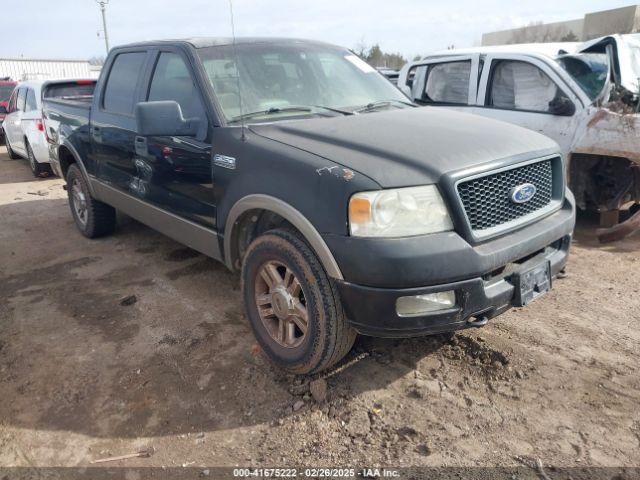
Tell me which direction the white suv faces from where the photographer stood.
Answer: facing away from the viewer and to the left of the viewer

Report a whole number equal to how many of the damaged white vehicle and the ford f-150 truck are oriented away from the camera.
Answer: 0

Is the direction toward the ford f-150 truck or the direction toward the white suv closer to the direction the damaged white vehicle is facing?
the ford f-150 truck

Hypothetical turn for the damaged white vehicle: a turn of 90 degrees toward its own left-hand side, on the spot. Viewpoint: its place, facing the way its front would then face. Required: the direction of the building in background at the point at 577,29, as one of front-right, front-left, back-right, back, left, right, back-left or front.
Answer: front-left

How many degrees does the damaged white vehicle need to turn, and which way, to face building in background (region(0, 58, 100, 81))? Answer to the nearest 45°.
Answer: approximately 180°

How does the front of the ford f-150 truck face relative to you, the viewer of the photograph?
facing the viewer and to the right of the viewer

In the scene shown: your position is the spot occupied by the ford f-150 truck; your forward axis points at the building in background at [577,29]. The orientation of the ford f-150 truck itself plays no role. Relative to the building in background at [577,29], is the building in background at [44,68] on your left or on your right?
left
